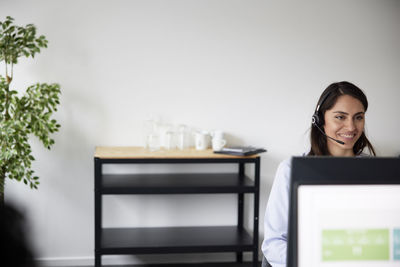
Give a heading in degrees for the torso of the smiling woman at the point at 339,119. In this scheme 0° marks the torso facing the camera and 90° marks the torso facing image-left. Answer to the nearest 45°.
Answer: approximately 315°

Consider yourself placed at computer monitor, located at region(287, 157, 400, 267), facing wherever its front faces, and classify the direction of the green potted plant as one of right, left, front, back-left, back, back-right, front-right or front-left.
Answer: back-right

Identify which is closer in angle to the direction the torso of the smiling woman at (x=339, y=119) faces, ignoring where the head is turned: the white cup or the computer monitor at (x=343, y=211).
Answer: the computer monitor

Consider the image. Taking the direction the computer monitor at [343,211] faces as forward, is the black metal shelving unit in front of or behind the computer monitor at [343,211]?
behind

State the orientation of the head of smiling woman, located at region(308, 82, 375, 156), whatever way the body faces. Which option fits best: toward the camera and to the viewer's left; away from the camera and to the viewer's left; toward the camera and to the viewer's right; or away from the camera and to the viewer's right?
toward the camera and to the viewer's right

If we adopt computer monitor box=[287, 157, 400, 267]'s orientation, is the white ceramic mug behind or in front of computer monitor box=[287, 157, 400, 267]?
behind

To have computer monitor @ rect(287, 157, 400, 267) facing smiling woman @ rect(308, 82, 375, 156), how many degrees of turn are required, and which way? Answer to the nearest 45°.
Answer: approximately 180°
